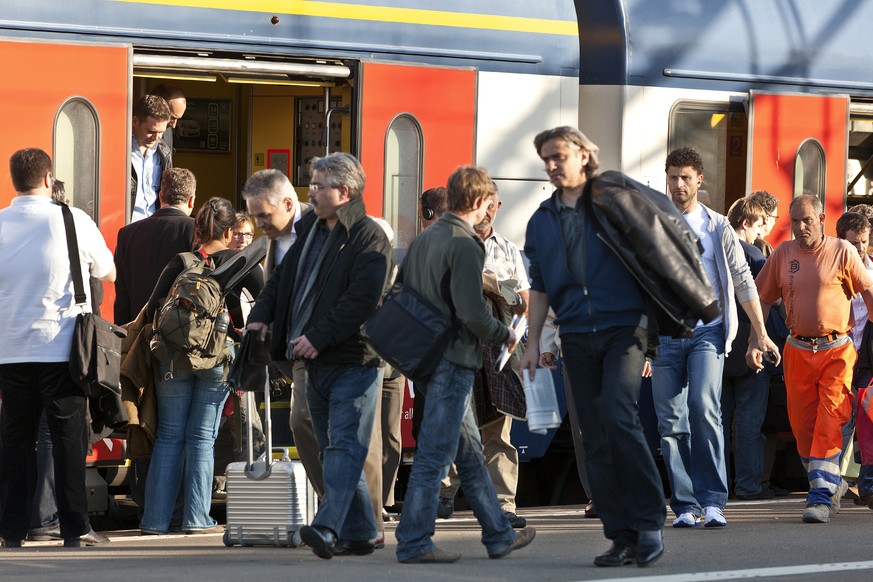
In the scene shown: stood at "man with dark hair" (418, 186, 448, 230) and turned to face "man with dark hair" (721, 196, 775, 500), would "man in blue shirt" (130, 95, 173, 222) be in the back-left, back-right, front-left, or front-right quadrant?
back-left

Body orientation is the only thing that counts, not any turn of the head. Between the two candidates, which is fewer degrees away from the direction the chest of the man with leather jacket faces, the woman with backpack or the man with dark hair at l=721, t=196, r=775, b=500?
the woman with backpack

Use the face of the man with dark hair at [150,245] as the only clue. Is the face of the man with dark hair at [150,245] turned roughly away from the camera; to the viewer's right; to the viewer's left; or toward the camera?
away from the camera

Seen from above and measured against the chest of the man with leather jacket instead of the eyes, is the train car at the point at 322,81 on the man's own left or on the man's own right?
on the man's own right

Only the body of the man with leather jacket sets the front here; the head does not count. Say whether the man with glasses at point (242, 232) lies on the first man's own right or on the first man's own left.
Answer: on the first man's own right

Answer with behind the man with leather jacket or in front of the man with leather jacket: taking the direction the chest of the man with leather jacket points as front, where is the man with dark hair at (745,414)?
behind

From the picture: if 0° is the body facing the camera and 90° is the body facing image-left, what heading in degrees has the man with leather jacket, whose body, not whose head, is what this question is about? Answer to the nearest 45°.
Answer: approximately 45°

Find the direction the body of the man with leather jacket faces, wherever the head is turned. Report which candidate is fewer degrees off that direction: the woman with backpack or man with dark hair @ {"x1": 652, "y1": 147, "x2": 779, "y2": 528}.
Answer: the woman with backpack

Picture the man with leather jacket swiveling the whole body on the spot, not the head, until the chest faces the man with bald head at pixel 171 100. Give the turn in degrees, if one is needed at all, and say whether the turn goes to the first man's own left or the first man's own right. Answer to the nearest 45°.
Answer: approximately 90° to the first man's own right

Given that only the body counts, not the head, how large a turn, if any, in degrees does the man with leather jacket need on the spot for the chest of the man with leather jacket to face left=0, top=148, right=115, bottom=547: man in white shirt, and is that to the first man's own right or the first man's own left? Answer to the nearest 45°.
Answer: approximately 45° to the first man's own right

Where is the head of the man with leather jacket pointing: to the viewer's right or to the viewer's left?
to the viewer's left
